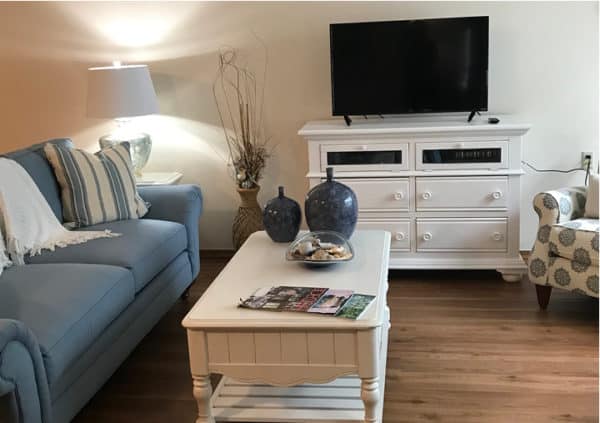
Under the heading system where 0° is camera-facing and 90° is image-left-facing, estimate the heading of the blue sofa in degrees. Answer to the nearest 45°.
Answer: approximately 315°

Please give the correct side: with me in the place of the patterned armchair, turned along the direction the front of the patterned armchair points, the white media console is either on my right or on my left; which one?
on my right

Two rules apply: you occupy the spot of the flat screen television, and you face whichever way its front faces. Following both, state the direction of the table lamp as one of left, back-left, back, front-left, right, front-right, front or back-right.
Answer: right

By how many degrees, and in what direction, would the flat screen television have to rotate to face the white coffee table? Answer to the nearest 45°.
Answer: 0° — it already faces it

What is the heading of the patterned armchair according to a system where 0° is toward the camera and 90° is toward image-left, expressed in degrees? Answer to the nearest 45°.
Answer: approximately 45°

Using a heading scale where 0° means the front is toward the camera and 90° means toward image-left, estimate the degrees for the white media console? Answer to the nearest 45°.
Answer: approximately 0°

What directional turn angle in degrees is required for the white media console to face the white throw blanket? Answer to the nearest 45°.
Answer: approximately 45° to its right

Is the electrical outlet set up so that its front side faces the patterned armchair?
yes

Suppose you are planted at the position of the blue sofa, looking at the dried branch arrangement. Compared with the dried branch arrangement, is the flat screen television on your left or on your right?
right

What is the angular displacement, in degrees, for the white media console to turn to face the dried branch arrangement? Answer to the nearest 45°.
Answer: approximately 90° to its right

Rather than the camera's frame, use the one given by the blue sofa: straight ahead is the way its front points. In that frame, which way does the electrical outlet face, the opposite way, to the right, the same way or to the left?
to the right
